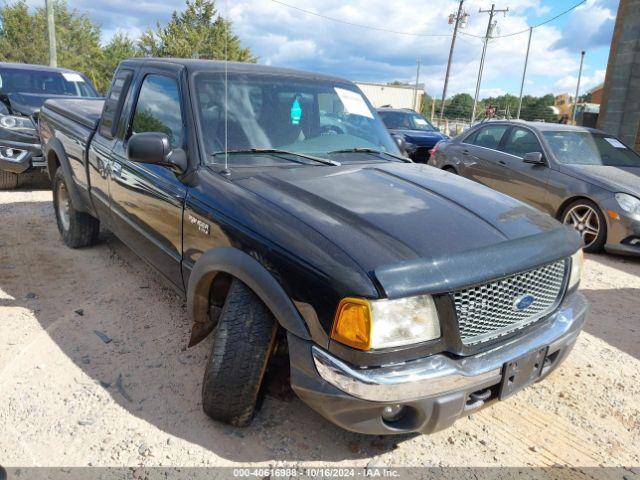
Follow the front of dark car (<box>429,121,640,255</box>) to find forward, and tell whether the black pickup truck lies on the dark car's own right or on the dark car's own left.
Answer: on the dark car's own right

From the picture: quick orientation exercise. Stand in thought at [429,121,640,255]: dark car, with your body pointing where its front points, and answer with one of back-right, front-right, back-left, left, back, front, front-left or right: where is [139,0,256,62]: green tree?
back

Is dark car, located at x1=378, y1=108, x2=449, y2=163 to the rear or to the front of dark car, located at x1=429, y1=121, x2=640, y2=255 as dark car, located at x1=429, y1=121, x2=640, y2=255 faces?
to the rear

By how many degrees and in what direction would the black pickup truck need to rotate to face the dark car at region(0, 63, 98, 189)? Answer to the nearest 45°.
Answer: approximately 180°

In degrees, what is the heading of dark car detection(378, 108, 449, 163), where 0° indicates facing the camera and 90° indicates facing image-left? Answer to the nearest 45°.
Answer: approximately 315°

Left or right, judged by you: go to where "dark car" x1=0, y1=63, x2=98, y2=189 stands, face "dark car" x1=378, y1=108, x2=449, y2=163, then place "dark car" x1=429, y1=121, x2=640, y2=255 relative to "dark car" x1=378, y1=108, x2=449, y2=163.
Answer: right

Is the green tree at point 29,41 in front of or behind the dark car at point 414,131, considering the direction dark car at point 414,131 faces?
behind

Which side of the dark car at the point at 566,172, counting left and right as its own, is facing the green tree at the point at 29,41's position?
back

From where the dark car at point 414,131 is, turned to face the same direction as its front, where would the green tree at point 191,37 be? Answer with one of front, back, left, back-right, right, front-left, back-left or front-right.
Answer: back

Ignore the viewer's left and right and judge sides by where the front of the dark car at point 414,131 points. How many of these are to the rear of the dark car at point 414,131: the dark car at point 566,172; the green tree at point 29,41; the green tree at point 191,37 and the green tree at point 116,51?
3

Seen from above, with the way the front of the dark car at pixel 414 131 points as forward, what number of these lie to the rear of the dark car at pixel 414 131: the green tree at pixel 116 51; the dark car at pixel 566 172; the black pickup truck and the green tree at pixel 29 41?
2

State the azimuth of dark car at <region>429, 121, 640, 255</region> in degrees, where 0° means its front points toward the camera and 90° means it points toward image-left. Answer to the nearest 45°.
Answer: approximately 315°
